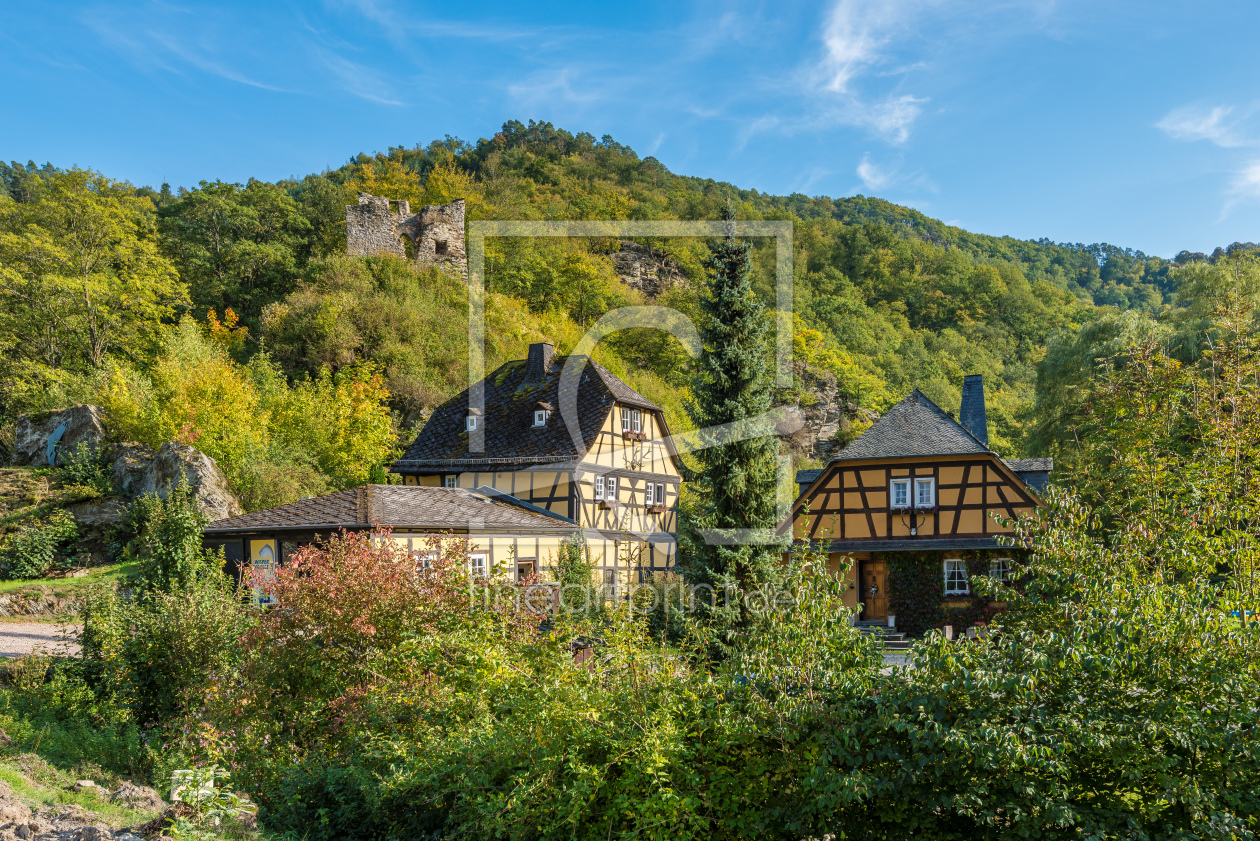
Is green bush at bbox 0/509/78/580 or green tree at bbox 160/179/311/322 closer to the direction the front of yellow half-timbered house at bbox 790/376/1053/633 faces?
the green bush

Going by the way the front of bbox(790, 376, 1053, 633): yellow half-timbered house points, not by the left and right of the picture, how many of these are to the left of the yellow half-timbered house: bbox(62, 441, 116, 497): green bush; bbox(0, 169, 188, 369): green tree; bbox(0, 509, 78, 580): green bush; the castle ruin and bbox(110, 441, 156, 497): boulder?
0

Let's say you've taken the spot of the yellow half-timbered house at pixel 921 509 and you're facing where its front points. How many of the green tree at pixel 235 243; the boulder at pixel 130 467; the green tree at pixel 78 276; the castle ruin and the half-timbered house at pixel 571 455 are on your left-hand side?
0

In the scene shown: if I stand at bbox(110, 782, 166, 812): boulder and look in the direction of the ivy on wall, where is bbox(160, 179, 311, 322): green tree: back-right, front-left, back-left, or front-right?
front-left

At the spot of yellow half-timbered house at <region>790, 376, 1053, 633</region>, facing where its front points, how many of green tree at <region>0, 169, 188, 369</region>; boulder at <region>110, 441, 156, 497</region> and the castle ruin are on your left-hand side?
0

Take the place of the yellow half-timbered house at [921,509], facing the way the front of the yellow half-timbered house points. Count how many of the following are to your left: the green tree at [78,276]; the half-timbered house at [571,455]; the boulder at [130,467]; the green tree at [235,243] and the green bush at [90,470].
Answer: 0

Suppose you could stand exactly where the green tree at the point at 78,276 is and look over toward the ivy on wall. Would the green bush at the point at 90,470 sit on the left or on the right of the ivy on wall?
right

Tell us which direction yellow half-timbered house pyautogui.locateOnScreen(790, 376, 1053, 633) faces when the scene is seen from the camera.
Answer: facing the viewer

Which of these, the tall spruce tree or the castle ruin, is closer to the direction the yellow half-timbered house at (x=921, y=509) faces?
the tall spruce tree

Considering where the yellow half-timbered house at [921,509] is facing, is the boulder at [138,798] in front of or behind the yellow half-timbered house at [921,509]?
in front

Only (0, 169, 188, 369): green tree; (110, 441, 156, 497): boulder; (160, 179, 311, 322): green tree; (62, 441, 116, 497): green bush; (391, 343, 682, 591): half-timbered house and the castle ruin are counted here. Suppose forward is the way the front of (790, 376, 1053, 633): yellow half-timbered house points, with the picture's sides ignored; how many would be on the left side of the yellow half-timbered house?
0

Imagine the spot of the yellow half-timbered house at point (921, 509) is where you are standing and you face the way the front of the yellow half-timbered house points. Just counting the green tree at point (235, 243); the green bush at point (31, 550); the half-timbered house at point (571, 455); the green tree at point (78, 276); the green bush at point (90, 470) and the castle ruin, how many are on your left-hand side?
0

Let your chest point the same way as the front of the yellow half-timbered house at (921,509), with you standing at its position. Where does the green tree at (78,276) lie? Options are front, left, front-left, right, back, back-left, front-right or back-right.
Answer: right

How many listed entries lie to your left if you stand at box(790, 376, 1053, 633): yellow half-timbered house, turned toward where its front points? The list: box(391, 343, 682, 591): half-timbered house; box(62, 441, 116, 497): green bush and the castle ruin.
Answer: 0

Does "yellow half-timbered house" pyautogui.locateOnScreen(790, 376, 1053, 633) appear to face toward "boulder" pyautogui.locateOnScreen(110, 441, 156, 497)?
no

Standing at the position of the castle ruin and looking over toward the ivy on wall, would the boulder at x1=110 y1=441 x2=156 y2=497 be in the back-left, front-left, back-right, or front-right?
front-right

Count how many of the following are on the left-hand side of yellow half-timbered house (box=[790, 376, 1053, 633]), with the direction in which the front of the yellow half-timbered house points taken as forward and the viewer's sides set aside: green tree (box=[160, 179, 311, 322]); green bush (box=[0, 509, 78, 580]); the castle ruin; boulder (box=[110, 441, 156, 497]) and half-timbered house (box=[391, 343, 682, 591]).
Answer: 0

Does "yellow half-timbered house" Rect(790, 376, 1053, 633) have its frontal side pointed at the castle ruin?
no

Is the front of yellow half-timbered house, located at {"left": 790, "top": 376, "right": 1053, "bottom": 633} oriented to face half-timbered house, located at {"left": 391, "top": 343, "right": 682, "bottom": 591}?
no
